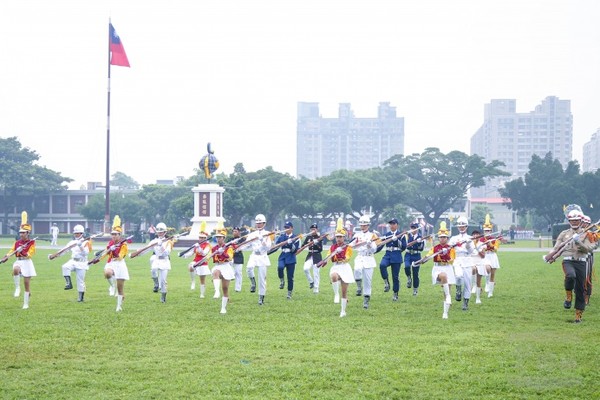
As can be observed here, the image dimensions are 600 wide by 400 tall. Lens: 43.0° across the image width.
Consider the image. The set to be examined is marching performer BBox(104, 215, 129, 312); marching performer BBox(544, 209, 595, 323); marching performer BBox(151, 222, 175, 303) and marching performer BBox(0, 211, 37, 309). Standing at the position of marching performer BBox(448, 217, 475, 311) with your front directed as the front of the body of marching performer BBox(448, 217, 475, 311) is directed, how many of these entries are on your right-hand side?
3

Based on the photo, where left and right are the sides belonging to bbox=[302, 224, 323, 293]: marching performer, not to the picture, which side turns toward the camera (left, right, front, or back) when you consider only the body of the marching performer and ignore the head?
front

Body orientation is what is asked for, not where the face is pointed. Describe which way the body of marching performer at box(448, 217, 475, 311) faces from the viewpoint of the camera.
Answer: toward the camera

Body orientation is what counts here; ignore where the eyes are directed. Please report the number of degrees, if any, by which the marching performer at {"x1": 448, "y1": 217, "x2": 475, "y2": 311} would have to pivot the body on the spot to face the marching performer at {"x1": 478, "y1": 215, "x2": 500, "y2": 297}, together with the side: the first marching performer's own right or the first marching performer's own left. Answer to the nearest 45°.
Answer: approximately 180°

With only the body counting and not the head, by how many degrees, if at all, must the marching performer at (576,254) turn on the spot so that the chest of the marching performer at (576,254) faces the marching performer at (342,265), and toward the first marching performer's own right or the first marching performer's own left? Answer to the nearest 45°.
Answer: approximately 90° to the first marching performer's own right

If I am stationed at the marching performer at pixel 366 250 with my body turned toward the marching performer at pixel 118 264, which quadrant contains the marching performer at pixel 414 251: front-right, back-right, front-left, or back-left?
back-right

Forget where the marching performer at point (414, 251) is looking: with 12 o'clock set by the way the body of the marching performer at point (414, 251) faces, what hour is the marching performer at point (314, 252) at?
the marching performer at point (314, 252) is roughly at 3 o'clock from the marching performer at point (414, 251).

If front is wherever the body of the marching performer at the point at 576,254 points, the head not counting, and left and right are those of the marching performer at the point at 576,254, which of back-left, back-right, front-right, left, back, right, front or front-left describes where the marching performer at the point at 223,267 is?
right
